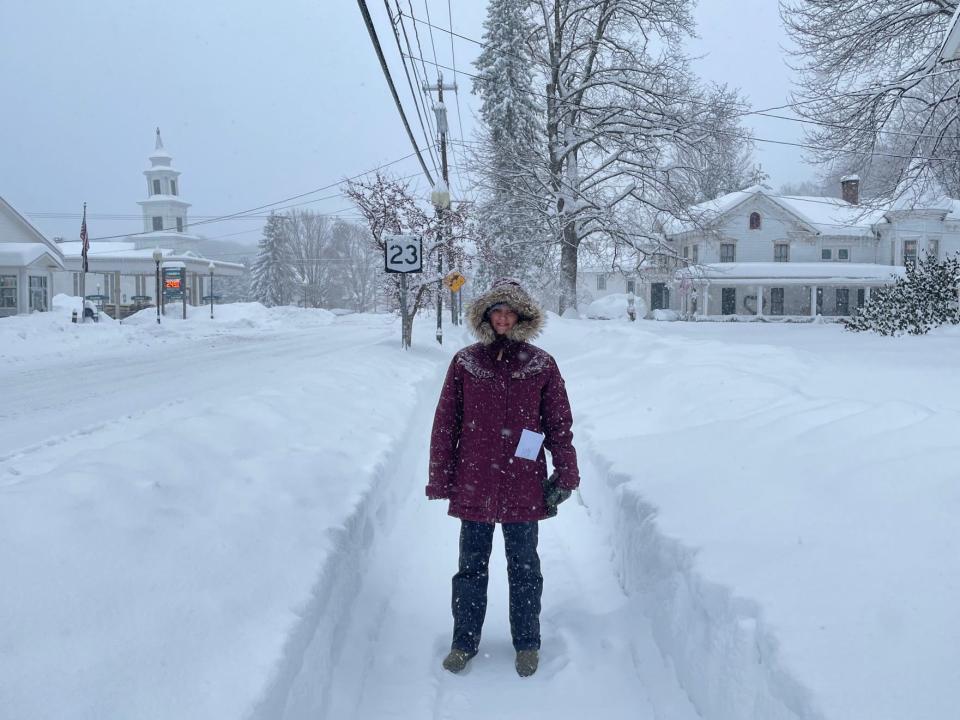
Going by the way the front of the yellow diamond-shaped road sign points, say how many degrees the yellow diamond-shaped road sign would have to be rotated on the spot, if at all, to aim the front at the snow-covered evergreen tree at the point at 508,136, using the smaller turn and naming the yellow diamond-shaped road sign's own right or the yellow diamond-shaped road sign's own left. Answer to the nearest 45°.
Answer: approximately 180°

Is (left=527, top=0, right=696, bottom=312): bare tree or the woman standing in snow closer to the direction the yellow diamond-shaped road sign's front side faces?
the woman standing in snow

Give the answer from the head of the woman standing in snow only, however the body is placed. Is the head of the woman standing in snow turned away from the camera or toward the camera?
toward the camera

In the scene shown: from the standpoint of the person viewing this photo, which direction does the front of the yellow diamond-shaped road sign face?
facing the viewer

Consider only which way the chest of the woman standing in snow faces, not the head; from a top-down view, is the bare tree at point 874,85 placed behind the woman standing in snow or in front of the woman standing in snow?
behind

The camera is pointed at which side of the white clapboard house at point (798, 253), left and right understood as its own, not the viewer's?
front

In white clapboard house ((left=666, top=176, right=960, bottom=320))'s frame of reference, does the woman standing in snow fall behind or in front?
in front

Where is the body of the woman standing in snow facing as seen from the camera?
toward the camera
